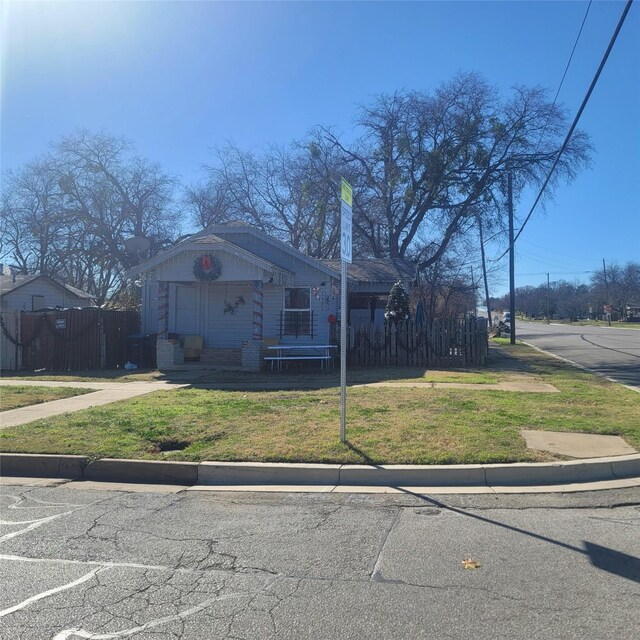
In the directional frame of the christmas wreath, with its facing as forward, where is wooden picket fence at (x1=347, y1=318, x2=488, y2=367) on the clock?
The wooden picket fence is roughly at 9 o'clock from the christmas wreath.

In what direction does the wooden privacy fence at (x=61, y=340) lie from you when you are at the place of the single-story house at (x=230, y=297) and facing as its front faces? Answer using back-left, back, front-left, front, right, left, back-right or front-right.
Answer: right

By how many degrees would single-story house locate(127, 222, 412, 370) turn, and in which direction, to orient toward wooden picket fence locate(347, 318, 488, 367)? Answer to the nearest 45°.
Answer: approximately 90° to its left

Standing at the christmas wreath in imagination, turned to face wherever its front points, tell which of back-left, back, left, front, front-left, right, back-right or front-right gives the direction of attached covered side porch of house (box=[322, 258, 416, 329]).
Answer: back-left

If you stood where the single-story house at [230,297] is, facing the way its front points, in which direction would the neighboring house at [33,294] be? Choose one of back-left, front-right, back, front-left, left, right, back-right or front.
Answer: back-right

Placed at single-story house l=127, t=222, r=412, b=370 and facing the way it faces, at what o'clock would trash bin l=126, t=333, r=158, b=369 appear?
The trash bin is roughly at 3 o'clock from the single-story house.

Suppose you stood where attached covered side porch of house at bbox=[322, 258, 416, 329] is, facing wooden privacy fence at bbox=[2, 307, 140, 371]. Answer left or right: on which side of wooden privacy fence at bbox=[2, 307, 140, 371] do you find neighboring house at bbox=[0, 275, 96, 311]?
right

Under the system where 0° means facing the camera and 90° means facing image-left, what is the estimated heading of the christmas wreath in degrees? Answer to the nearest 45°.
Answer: approximately 0°

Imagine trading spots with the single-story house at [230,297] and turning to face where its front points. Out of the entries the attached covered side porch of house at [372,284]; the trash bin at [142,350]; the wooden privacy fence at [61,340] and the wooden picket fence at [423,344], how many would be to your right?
2

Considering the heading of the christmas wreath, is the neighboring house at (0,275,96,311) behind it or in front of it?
behind

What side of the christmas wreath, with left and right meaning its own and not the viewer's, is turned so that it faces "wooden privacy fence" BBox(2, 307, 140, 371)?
right

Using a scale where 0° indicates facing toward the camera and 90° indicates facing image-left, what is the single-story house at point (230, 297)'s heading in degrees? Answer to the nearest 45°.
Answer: approximately 0°
